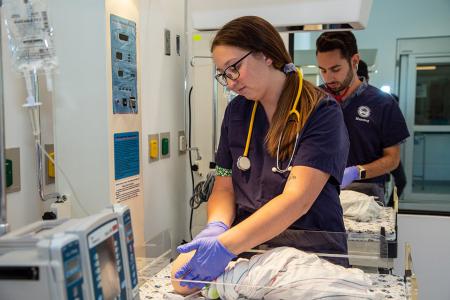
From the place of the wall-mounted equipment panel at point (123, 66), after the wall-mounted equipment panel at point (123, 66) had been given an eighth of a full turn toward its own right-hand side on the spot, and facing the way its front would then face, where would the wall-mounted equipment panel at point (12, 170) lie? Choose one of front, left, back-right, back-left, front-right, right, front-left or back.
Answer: front-right

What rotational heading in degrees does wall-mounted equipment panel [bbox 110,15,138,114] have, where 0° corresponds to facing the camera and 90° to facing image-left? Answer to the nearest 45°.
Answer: approximately 315°

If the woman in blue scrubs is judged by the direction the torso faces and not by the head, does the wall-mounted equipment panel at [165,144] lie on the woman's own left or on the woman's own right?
on the woman's own right

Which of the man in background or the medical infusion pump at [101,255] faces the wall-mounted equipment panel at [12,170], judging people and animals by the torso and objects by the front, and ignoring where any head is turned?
the man in background

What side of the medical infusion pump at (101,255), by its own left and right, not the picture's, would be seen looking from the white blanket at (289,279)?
left

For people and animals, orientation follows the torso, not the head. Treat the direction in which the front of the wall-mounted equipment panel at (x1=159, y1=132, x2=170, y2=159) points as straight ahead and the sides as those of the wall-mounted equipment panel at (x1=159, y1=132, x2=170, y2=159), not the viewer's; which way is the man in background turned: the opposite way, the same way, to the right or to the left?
to the right

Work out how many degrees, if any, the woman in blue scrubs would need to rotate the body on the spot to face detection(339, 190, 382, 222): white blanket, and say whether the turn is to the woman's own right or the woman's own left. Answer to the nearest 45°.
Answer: approximately 180°

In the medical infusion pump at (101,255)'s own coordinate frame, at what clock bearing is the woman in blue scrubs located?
The woman in blue scrubs is roughly at 9 o'clock from the medical infusion pump.

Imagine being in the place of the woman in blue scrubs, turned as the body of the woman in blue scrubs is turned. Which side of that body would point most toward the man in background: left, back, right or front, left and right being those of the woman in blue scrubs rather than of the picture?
back

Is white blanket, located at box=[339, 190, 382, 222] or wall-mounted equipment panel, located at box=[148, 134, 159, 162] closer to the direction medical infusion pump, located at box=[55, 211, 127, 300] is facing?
the white blanket

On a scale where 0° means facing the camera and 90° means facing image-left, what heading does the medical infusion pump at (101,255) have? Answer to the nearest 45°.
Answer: approximately 315°

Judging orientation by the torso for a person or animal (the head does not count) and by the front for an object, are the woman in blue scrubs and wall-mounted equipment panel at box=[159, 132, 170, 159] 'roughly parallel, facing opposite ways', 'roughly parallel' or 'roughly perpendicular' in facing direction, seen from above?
roughly perpendicular

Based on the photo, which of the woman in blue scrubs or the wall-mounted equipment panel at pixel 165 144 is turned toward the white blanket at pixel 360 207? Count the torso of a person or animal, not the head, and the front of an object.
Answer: the wall-mounted equipment panel

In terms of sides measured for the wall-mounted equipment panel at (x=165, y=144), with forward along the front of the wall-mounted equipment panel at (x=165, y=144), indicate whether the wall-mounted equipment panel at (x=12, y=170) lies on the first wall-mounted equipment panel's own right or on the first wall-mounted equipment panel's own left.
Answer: on the first wall-mounted equipment panel's own right
